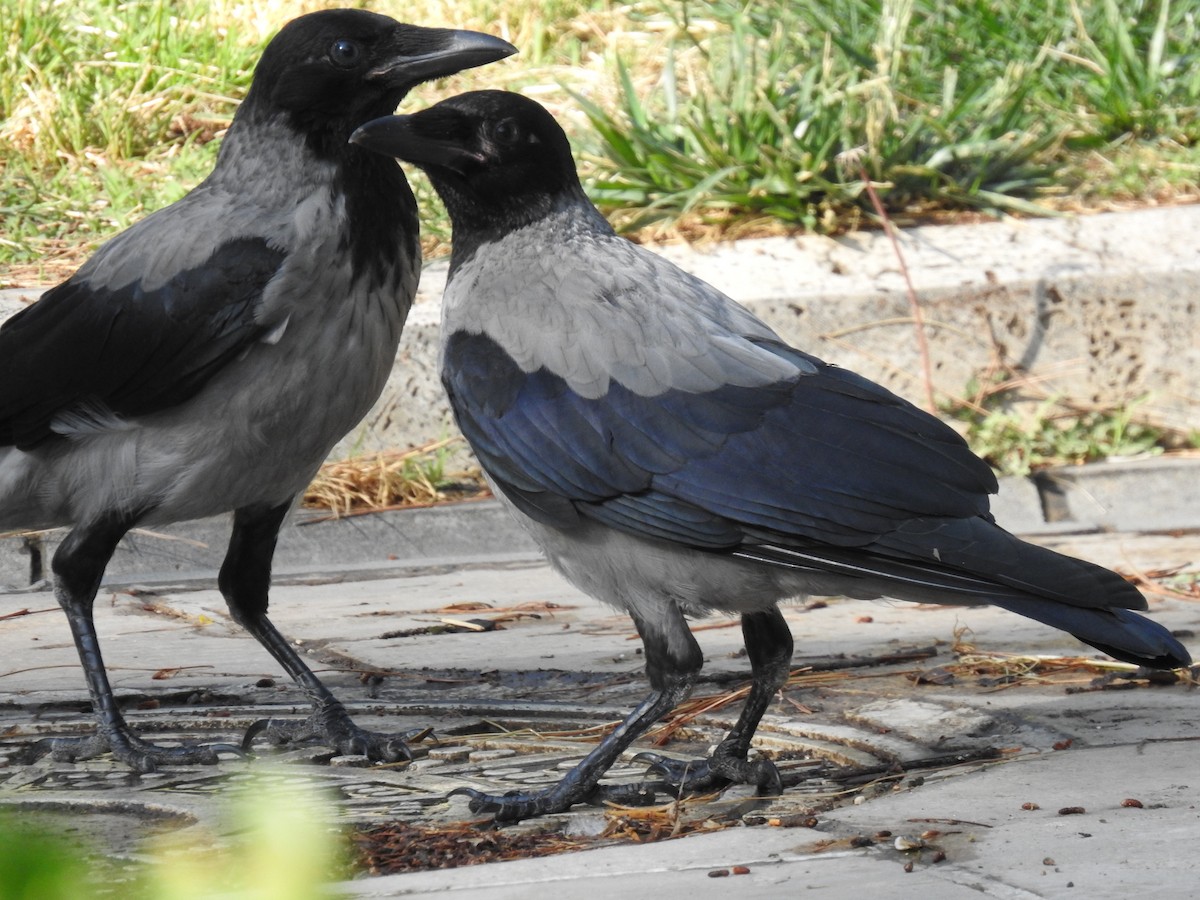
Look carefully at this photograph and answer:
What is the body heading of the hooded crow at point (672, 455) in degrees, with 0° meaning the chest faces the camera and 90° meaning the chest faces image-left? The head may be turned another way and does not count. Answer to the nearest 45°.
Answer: approximately 90°

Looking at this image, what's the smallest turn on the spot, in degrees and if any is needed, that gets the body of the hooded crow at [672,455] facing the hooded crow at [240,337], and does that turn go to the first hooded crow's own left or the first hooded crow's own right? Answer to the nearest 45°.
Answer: approximately 45° to the first hooded crow's own right

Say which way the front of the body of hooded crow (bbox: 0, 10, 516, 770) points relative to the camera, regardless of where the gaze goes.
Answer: to the viewer's right

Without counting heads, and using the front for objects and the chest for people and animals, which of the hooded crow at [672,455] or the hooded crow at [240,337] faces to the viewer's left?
the hooded crow at [672,455]

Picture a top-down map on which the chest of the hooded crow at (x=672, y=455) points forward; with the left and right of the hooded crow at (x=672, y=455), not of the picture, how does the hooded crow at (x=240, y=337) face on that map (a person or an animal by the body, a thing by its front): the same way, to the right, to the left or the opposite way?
the opposite way

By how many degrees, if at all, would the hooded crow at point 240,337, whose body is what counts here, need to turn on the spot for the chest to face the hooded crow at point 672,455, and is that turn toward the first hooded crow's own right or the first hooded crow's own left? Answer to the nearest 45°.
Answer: approximately 45° to the first hooded crow's own right
